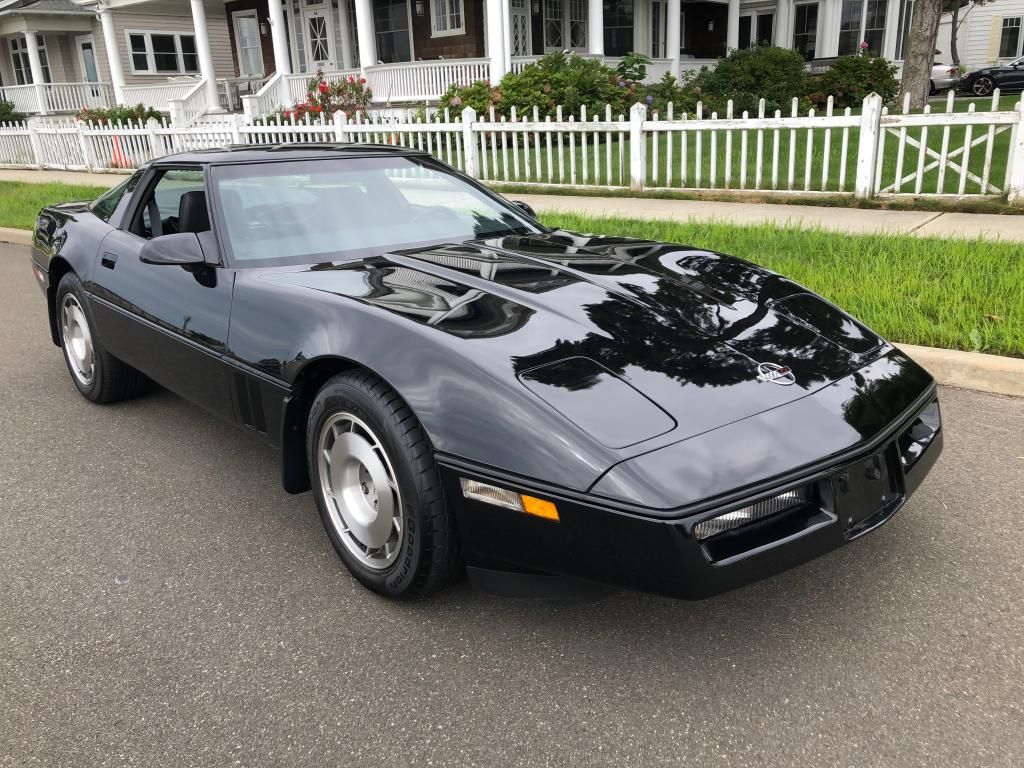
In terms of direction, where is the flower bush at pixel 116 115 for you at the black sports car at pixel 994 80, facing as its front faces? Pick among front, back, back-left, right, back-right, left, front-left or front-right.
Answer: front-left

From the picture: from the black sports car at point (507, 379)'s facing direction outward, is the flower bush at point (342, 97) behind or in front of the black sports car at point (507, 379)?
behind

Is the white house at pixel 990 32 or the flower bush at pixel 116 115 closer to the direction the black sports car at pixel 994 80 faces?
the flower bush

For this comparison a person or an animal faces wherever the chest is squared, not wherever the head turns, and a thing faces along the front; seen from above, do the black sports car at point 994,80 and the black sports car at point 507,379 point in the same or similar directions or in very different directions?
very different directions

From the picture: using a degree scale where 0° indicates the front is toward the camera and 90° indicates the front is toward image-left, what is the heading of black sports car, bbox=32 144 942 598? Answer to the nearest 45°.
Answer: approximately 315°

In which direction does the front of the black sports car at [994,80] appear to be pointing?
to the viewer's left

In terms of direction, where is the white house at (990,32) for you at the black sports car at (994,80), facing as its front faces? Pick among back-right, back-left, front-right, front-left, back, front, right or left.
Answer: right

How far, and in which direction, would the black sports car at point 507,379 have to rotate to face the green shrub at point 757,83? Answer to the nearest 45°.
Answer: approximately 135° to its left

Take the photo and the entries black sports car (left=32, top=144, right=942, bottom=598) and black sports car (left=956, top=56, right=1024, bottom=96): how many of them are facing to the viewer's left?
1

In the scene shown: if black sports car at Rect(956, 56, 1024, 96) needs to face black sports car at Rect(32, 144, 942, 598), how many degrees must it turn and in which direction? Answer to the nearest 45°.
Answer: approximately 90° to its left

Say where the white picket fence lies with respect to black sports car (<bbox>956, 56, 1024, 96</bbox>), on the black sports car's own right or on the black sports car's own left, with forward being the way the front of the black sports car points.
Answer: on the black sports car's own left
